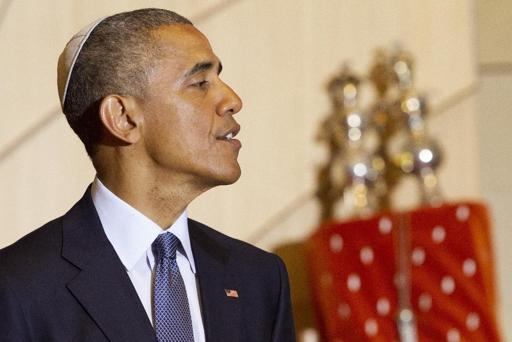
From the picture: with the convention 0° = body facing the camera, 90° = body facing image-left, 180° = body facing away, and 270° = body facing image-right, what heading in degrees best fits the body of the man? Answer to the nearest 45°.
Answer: approximately 315°

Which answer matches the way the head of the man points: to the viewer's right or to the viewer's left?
to the viewer's right

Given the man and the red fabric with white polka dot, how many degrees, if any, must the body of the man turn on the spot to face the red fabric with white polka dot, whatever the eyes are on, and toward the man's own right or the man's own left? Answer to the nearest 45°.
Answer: approximately 90° to the man's own left
